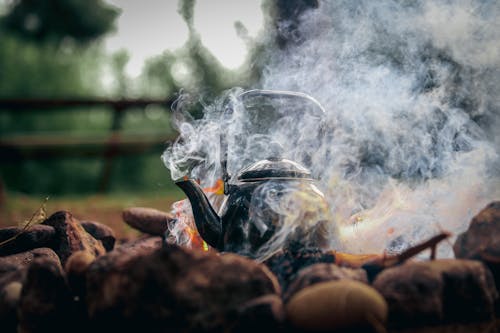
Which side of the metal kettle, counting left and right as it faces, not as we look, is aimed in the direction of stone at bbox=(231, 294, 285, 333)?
left

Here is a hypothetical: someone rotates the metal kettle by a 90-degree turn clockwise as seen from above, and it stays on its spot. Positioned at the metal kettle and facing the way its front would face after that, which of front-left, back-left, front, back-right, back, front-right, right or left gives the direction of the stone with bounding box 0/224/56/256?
left

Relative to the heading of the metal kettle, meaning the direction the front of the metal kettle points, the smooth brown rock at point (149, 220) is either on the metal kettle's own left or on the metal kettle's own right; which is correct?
on the metal kettle's own right

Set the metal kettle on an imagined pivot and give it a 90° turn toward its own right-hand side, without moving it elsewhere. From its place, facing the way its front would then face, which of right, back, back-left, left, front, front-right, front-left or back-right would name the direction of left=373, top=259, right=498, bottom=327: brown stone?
back-right

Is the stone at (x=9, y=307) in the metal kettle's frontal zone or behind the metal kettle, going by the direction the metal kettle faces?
frontal zone

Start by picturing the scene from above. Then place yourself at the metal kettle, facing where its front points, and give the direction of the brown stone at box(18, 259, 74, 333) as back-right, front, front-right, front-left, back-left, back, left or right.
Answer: front-left

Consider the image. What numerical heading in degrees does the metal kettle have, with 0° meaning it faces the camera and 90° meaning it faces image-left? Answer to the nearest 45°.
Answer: approximately 90°

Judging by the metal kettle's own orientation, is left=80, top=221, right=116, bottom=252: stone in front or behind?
in front

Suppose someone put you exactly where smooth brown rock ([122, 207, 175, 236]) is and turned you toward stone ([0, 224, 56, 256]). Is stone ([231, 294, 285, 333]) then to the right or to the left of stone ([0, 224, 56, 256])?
left

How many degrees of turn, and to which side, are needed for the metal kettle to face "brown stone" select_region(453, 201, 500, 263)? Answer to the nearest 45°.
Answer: approximately 180°

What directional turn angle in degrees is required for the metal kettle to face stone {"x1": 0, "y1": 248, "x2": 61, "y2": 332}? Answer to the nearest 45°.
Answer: approximately 45° to its left

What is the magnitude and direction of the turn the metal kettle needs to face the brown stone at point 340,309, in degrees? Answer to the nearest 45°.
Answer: approximately 90° to its left
